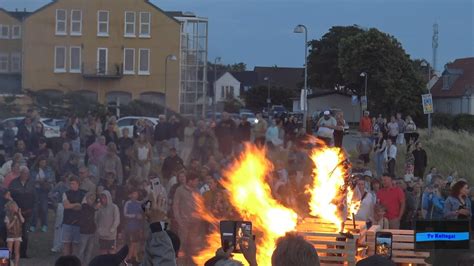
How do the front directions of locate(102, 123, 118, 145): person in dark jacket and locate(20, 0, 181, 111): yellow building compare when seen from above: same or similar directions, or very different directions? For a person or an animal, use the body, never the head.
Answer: same or similar directions

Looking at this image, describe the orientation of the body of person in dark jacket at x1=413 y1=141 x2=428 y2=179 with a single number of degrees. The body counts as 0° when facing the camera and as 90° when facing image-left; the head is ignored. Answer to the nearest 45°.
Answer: approximately 45°

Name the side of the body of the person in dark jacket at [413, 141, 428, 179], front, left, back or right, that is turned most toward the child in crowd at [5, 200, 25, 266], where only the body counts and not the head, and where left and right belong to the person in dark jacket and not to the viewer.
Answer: front

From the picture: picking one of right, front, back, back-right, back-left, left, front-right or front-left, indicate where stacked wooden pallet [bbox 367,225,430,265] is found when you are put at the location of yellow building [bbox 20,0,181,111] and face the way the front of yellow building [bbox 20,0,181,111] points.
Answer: front-left

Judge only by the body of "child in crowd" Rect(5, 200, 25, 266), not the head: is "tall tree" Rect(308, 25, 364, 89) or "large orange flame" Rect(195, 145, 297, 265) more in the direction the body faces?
the large orange flame

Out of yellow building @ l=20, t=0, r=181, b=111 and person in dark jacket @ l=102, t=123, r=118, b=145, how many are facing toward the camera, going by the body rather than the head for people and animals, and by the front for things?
2

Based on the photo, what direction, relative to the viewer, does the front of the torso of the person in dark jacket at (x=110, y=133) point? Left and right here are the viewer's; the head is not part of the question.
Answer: facing the viewer

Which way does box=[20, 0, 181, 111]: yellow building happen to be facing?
toward the camera

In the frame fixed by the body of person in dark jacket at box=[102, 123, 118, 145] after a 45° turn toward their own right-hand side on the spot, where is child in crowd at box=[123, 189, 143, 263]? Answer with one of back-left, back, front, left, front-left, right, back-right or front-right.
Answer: front-left

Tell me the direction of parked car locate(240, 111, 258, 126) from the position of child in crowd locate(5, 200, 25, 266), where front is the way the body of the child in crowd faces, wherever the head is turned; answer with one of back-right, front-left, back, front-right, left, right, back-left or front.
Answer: left

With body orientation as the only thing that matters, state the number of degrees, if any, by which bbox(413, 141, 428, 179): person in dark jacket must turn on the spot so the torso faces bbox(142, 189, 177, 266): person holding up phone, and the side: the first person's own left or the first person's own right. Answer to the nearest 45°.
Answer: approximately 45° to the first person's own left

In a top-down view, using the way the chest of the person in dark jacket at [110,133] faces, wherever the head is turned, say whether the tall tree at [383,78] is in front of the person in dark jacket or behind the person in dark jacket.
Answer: behind
